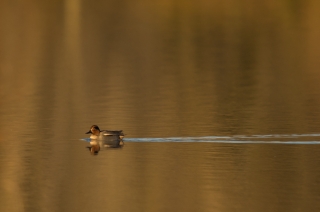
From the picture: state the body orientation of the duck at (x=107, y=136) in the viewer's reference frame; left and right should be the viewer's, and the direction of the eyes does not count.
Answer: facing to the left of the viewer
